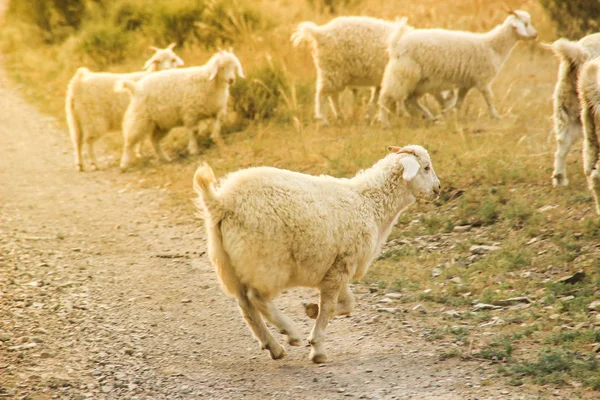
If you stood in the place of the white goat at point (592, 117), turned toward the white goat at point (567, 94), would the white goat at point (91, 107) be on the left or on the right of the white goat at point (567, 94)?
left

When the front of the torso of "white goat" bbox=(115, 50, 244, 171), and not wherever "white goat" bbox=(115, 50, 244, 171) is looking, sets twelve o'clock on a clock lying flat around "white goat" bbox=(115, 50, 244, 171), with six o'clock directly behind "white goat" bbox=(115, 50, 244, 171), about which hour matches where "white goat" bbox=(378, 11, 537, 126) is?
"white goat" bbox=(378, 11, 537, 126) is roughly at 12 o'clock from "white goat" bbox=(115, 50, 244, 171).

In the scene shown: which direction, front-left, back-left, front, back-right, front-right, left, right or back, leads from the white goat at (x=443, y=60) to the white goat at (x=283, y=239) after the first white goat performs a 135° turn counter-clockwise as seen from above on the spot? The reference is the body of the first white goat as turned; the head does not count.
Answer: back-left

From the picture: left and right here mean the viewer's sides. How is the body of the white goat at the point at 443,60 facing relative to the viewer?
facing to the right of the viewer

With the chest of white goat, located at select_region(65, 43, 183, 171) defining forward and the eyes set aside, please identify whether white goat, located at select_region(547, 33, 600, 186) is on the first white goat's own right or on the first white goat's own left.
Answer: on the first white goat's own right

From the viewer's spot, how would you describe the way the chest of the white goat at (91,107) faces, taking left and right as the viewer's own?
facing away from the viewer and to the right of the viewer

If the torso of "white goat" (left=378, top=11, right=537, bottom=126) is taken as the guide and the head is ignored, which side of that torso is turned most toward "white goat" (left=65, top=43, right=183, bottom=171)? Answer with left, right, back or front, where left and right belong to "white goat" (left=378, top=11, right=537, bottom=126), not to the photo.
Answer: back

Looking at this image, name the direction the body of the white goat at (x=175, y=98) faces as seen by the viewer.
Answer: to the viewer's right

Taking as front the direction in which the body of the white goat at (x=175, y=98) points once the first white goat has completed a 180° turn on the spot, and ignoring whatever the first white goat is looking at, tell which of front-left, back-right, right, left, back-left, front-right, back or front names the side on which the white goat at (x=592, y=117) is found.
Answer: back-left

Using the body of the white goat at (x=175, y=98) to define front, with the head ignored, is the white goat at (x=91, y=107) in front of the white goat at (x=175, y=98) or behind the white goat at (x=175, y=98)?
behind

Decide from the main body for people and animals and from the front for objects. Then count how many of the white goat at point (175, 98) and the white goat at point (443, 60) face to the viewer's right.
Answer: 2

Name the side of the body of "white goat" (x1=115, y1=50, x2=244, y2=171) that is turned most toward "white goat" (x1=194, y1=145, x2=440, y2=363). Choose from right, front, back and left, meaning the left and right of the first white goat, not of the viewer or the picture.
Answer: right
